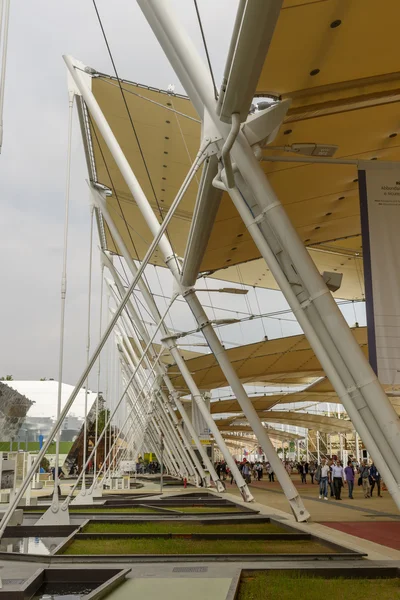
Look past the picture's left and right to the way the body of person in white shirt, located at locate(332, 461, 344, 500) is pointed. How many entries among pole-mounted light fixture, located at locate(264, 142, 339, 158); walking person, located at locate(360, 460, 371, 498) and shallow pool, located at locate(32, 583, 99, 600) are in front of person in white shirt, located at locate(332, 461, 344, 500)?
2

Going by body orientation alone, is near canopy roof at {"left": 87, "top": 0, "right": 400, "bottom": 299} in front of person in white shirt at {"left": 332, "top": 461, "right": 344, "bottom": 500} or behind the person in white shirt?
in front

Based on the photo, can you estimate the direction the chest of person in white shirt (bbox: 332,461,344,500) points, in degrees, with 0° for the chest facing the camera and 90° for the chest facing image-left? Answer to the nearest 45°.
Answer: approximately 0°

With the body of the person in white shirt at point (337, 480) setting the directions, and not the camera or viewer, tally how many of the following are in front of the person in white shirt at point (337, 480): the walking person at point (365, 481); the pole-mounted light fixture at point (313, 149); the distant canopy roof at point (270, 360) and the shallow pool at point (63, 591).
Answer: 2

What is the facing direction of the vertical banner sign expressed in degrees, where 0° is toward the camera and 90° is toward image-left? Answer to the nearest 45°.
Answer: approximately 0°

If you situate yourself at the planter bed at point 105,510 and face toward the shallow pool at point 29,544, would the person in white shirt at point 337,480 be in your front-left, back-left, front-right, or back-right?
back-left

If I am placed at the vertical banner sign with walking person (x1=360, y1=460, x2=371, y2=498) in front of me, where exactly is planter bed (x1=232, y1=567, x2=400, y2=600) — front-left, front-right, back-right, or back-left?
back-left

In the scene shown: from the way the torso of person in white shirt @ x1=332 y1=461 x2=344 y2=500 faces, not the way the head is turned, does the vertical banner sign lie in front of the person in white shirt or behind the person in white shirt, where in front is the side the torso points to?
in front

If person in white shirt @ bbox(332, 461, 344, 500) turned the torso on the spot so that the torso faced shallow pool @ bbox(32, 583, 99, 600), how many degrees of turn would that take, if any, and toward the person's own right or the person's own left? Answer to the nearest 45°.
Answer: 0° — they already face it
